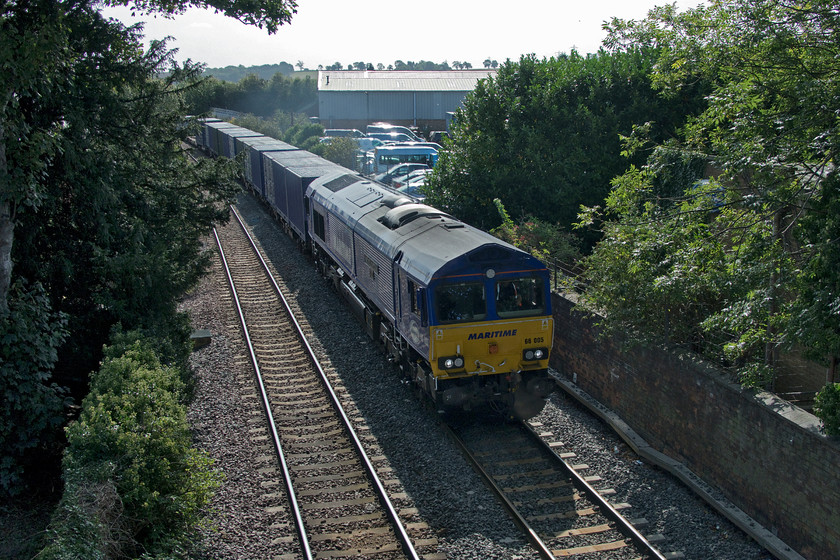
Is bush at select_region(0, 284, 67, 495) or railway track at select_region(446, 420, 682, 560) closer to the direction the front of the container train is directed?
the railway track

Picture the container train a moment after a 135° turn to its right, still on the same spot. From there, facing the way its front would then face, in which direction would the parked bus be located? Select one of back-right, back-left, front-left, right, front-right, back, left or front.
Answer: right

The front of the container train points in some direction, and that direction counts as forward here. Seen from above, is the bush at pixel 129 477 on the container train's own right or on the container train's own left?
on the container train's own right

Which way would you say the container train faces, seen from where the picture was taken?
facing the viewer and to the right of the viewer

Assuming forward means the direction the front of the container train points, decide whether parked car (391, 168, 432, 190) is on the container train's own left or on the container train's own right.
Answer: on the container train's own left

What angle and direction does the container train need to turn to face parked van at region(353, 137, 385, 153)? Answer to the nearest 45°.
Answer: approximately 135° to its left

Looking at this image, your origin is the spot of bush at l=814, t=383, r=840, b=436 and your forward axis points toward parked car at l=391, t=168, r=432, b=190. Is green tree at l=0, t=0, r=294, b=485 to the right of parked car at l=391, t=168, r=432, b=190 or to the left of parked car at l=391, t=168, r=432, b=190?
left
